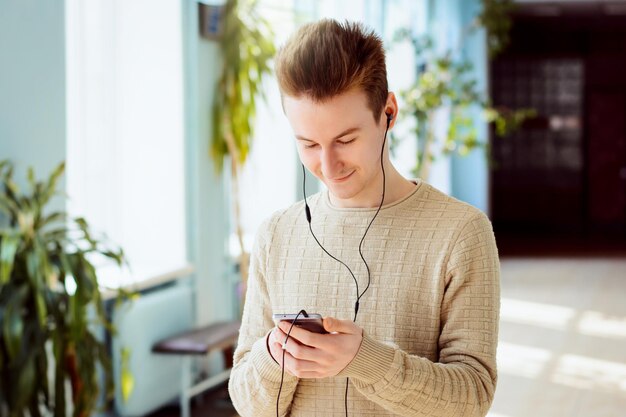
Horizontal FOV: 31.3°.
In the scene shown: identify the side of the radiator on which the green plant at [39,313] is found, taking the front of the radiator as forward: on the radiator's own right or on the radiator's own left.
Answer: on the radiator's own right

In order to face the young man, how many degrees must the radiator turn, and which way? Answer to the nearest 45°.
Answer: approximately 45° to its right

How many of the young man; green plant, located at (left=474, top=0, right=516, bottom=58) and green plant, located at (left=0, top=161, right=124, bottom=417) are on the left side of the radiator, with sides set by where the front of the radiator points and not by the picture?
1

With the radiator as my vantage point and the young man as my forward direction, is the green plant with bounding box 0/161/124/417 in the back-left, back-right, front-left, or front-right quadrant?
front-right

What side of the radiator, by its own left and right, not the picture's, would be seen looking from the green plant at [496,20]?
left

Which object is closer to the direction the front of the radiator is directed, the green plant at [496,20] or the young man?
the young man

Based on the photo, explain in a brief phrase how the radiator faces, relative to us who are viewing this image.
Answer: facing the viewer and to the right of the viewer
